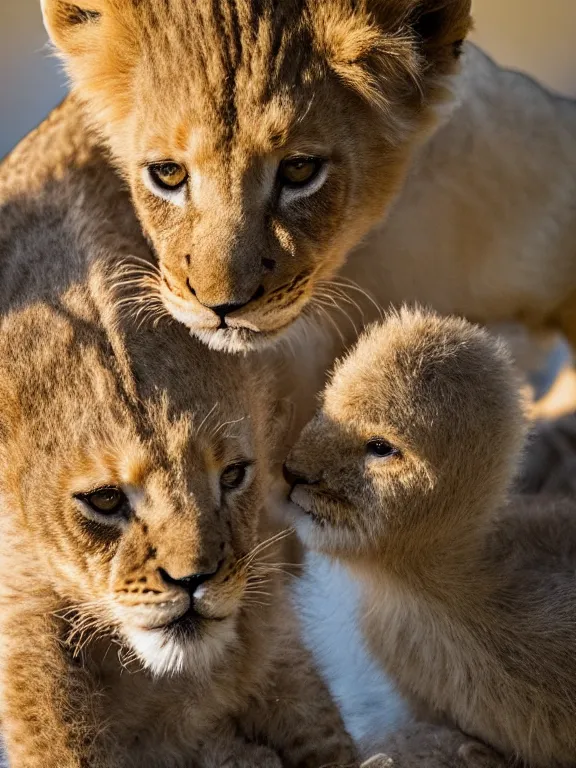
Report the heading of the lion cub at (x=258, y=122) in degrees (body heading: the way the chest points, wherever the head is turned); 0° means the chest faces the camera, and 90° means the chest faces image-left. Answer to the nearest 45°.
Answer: approximately 45°

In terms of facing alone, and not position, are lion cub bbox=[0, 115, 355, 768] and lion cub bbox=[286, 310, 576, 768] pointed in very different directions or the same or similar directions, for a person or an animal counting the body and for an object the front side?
very different directions

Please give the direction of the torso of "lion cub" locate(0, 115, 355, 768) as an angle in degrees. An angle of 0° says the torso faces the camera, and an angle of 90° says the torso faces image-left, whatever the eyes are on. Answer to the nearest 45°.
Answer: approximately 315°

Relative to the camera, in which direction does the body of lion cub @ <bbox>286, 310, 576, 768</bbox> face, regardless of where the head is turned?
to the viewer's left
